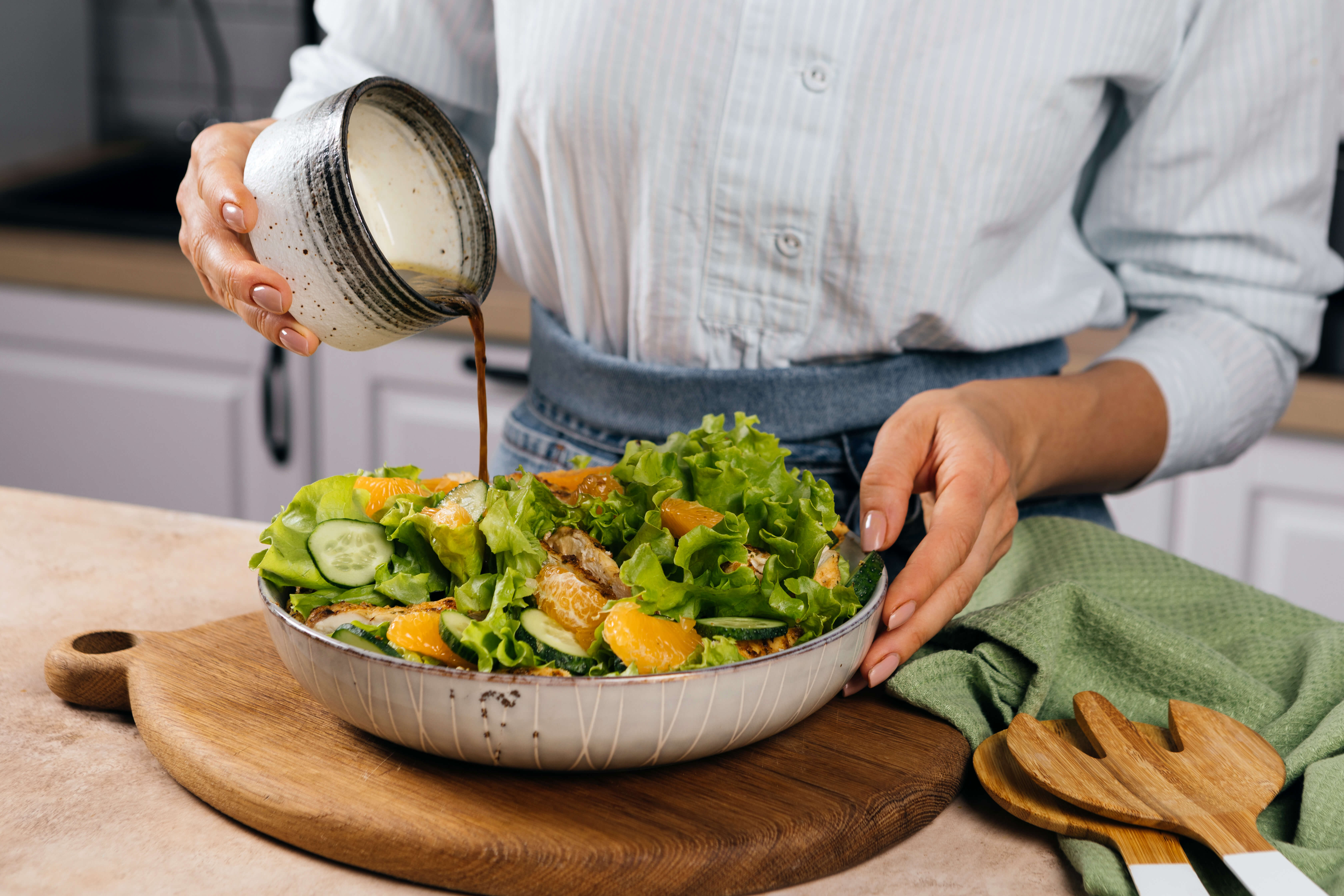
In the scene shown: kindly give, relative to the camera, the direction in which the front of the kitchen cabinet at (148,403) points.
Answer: facing the viewer and to the left of the viewer

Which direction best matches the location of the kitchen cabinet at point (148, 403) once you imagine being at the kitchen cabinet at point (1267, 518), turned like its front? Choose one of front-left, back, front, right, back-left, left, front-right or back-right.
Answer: right

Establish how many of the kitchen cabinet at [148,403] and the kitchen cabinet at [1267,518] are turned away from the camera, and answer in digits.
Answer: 0

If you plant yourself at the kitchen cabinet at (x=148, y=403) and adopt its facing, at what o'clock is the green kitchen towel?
The green kitchen towel is roughly at 10 o'clock from the kitchen cabinet.

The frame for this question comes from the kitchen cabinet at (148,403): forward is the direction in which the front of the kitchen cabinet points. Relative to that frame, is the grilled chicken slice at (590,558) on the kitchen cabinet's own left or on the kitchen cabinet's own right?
on the kitchen cabinet's own left

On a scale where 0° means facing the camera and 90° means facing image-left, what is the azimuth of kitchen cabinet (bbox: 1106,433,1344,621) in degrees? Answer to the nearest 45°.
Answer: approximately 0°

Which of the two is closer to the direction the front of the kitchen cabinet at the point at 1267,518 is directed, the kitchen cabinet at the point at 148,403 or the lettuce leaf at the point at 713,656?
the lettuce leaf

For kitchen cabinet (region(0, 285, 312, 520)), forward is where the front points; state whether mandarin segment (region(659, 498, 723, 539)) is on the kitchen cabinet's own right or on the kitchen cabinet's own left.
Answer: on the kitchen cabinet's own left

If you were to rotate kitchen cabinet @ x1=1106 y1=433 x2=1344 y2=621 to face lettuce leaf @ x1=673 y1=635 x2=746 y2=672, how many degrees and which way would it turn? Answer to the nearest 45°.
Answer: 0° — it already faces it

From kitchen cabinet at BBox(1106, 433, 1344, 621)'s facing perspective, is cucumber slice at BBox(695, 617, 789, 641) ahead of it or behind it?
ahead

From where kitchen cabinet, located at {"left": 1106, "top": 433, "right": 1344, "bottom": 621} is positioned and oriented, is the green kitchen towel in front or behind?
in front

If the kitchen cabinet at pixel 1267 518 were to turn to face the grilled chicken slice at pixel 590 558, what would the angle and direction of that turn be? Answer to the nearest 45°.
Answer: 0° — it already faces it
